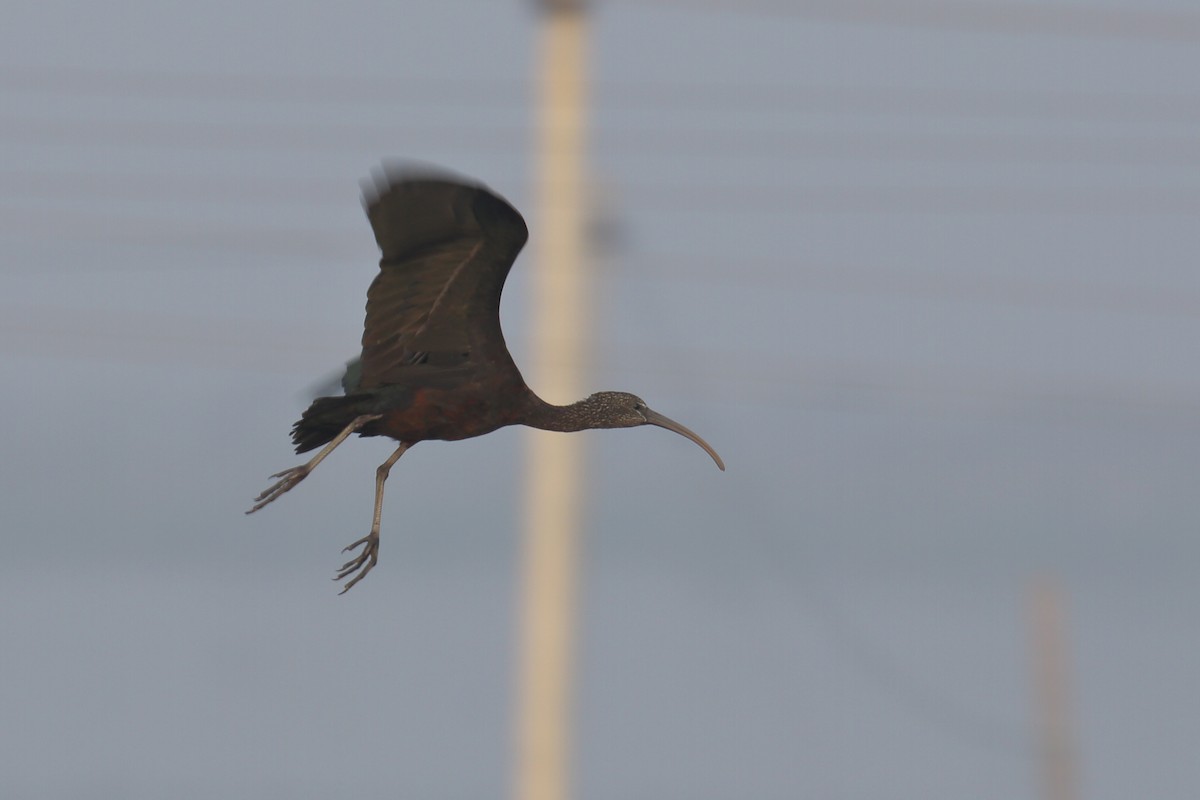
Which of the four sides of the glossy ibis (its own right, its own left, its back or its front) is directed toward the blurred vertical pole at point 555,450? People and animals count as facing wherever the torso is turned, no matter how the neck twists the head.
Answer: left

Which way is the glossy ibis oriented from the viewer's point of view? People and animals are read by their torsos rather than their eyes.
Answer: to the viewer's right
